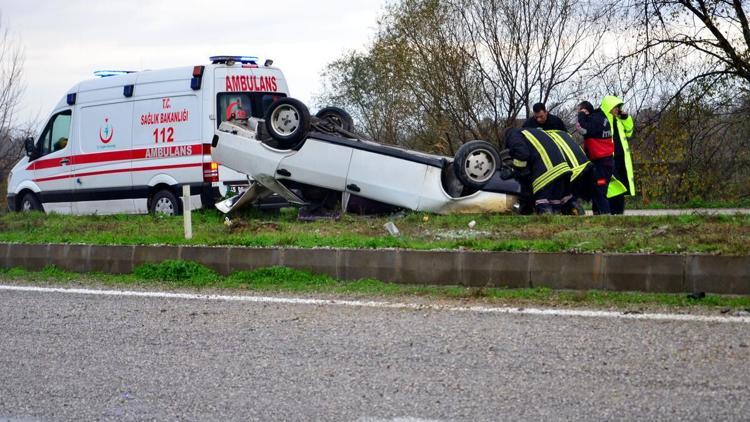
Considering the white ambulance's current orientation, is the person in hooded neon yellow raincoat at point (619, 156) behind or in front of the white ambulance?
behind

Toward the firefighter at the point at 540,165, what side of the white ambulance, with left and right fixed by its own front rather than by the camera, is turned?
back

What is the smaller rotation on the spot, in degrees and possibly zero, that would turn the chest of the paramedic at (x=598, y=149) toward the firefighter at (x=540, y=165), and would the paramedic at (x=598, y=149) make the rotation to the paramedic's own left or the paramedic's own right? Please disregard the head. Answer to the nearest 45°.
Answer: approximately 45° to the paramedic's own left

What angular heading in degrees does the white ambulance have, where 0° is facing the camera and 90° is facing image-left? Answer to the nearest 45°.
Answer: approximately 135°

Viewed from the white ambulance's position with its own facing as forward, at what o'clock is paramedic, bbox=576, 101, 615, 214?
The paramedic is roughly at 6 o'clock from the white ambulance.

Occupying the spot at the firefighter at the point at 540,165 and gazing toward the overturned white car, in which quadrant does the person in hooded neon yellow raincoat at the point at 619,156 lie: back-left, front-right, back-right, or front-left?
back-right

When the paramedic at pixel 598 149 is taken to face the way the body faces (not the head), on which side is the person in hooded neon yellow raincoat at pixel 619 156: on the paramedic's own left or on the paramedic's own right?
on the paramedic's own right

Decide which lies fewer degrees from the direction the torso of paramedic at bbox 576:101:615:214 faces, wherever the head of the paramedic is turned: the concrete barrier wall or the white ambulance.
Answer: the white ambulance

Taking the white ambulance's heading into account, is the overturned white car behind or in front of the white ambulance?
behind

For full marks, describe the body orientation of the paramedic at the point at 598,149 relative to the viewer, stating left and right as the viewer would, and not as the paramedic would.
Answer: facing to the left of the viewer
